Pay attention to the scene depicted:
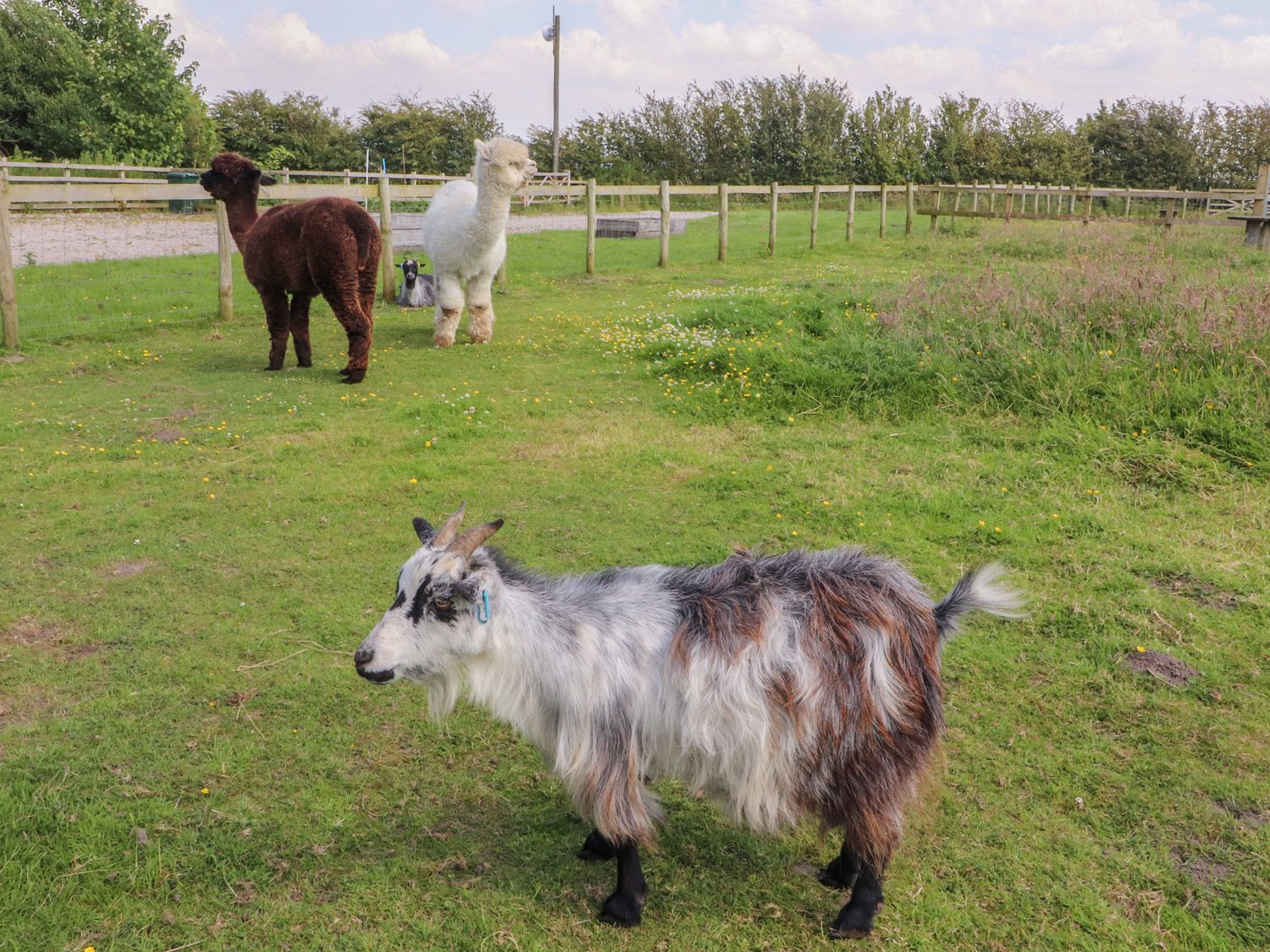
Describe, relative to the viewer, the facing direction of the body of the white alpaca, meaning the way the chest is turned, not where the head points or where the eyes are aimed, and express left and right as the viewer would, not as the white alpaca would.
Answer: facing the viewer and to the right of the viewer

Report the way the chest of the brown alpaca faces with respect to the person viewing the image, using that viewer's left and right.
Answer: facing away from the viewer and to the left of the viewer

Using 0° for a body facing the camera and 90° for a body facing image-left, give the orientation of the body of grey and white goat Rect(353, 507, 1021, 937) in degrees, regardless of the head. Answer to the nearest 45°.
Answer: approximately 90°

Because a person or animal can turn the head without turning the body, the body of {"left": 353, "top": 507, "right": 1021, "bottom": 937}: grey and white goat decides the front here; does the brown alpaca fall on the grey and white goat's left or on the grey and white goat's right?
on the grey and white goat's right

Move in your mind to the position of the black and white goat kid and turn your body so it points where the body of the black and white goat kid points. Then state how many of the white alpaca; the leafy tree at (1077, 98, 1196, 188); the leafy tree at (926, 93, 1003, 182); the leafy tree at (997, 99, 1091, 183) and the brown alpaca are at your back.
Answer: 3

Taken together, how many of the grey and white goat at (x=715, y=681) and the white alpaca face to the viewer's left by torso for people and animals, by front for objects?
1

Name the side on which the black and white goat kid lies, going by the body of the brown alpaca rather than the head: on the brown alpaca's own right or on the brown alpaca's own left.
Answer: on the brown alpaca's own right

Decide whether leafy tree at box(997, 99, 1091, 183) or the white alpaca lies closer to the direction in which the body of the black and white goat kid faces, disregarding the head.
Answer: the white alpaca

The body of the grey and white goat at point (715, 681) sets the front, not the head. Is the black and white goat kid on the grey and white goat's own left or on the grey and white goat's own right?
on the grey and white goat's own right

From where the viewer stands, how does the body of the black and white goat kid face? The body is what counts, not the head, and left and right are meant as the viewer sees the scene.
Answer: facing the viewer and to the left of the viewer

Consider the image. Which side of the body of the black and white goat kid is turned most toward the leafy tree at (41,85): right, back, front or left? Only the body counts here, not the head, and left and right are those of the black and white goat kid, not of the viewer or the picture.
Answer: right

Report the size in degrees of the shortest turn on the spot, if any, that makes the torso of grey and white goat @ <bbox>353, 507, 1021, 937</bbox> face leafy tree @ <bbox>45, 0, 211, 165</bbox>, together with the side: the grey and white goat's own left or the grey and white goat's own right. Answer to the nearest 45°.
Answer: approximately 45° to the grey and white goat's own right

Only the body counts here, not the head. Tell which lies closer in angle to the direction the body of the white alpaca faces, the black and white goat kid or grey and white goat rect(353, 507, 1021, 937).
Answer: the grey and white goat

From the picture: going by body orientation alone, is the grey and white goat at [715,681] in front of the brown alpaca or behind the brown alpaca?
behind

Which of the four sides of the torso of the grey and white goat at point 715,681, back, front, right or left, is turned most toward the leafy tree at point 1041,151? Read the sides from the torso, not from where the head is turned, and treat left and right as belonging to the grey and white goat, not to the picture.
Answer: right
